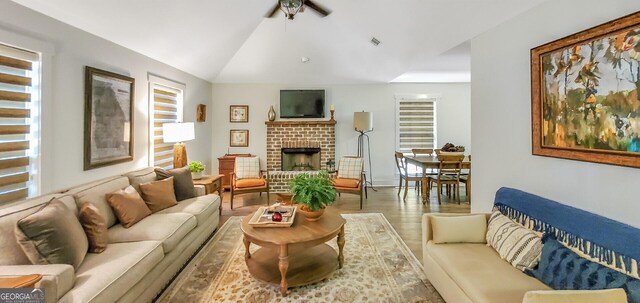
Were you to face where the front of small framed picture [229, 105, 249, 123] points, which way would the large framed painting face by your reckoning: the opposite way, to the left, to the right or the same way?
to the right

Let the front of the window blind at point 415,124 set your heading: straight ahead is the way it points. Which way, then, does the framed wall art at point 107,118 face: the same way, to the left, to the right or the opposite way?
to the left

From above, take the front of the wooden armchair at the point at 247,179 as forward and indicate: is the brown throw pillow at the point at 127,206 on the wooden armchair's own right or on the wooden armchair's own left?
on the wooden armchair's own right

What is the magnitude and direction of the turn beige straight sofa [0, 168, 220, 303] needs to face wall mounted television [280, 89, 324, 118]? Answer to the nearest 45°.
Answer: approximately 90° to its left

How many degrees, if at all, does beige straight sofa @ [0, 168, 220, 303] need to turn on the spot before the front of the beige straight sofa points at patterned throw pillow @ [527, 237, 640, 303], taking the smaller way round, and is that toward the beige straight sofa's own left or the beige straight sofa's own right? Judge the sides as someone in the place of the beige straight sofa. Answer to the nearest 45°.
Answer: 0° — it already faces it

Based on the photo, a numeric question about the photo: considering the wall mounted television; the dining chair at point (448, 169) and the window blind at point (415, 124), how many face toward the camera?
2

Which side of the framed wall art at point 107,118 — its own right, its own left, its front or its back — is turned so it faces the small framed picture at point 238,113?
left

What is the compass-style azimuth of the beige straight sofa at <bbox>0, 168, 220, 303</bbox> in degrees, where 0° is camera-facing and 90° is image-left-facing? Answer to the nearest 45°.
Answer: approximately 315°

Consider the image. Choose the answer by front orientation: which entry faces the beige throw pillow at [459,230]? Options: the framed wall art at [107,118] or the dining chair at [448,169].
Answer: the framed wall art

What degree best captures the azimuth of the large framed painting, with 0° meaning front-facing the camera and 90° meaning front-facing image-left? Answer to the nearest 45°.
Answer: approximately 45°

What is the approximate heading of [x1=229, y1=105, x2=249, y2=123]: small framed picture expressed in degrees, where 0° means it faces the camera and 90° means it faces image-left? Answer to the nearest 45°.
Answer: approximately 0°
